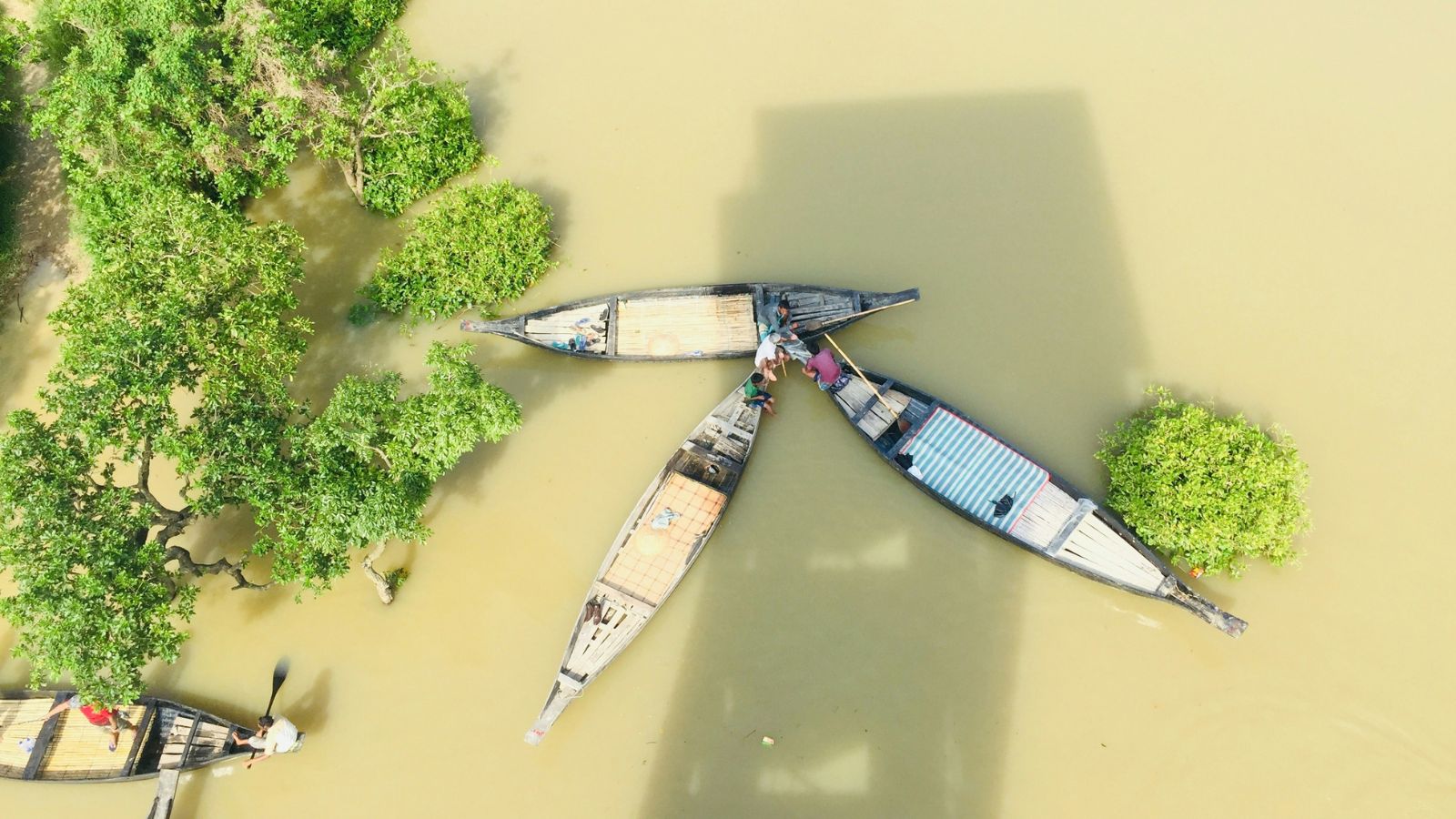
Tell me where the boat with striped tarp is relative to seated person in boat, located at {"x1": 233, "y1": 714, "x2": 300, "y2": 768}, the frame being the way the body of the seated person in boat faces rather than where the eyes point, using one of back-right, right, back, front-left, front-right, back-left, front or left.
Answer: back

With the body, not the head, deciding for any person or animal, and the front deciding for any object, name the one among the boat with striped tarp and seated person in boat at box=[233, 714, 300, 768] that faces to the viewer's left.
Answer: the seated person in boat

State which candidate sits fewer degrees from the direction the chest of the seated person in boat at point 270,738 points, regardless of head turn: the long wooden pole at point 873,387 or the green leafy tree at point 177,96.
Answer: the green leafy tree

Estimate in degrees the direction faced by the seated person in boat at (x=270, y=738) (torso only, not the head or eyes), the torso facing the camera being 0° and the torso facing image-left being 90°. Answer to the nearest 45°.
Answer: approximately 90°

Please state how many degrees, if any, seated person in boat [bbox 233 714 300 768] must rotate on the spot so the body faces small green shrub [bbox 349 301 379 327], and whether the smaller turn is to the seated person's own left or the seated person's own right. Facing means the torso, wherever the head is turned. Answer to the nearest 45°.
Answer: approximately 90° to the seated person's own right
